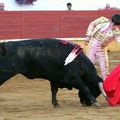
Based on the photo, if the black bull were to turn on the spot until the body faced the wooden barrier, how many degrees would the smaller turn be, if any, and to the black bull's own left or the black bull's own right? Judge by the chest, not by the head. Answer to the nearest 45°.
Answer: approximately 90° to the black bull's own left

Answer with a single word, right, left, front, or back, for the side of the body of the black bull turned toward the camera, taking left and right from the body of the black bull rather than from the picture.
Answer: right
